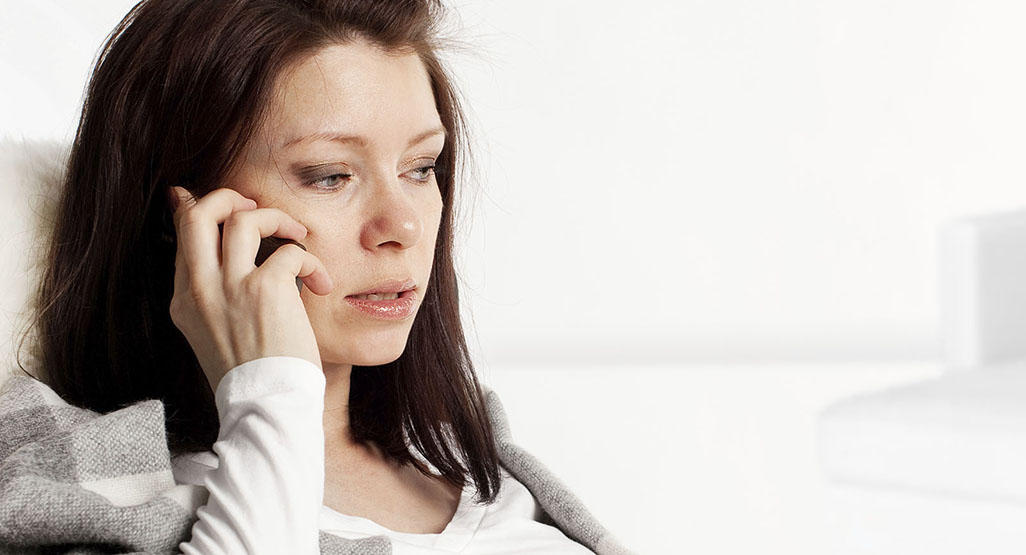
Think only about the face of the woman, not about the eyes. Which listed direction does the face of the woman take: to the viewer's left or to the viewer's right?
to the viewer's right

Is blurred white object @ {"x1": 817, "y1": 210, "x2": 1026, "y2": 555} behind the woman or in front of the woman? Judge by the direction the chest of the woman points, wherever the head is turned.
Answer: behind

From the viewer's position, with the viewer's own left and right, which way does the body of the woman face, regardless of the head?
facing the viewer and to the right of the viewer
